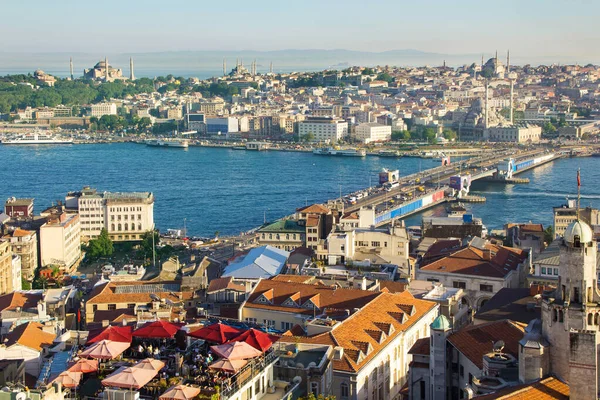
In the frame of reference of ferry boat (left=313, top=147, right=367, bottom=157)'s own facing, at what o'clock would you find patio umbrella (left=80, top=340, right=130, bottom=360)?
The patio umbrella is roughly at 9 o'clock from the ferry boat.

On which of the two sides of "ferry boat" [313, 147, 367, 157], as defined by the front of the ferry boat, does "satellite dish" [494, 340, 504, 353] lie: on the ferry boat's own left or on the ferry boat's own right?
on the ferry boat's own left

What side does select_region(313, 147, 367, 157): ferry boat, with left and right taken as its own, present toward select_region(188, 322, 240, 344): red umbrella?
left

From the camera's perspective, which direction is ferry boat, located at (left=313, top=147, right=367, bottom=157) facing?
to the viewer's left

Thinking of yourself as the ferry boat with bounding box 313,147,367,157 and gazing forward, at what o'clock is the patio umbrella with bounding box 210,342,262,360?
The patio umbrella is roughly at 9 o'clock from the ferry boat.

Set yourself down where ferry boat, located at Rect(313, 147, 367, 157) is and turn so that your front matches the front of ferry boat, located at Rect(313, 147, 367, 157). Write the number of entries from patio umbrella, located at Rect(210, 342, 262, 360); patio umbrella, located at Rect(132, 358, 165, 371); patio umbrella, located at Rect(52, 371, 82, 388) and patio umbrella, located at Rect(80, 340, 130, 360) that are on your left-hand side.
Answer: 4

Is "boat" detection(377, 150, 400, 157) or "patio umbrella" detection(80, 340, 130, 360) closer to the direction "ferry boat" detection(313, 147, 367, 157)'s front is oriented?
the patio umbrella

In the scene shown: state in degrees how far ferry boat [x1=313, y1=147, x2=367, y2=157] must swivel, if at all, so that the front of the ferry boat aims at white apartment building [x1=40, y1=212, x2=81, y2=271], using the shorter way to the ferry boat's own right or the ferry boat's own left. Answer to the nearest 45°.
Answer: approximately 90° to the ferry boat's own left
